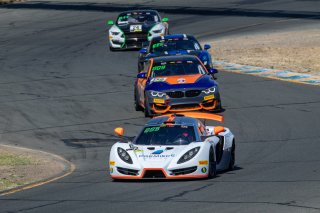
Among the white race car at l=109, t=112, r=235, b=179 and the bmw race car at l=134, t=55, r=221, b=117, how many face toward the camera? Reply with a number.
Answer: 2

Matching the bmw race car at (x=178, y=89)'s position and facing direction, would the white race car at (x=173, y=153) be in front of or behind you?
in front

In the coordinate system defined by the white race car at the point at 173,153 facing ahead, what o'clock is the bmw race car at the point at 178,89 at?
The bmw race car is roughly at 6 o'clock from the white race car.

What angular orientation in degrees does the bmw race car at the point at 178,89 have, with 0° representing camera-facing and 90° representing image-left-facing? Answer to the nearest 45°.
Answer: approximately 0°
